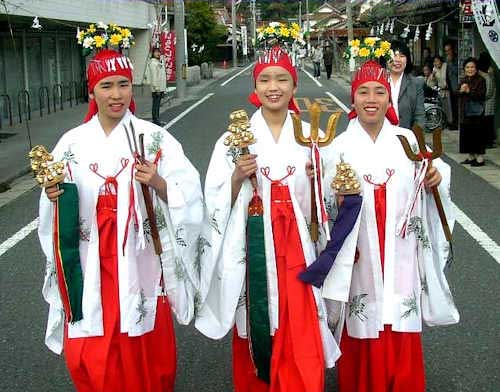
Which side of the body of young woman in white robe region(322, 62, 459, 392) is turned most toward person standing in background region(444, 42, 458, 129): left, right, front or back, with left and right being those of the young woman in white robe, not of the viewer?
back

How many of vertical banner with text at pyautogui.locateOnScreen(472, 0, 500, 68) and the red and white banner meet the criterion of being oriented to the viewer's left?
0

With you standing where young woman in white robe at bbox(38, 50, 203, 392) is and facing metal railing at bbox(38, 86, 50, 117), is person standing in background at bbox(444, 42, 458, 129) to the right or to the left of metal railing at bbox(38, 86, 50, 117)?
right

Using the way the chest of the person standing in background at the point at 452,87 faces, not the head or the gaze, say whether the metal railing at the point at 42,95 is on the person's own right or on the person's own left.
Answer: on the person's own right

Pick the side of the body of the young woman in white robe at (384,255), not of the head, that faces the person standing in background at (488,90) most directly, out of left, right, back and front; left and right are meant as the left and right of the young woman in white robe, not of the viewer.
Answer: back

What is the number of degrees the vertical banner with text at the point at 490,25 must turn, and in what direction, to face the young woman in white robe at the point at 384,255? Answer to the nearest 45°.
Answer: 0° — it already faces them

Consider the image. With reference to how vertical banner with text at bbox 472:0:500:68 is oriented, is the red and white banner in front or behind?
behind

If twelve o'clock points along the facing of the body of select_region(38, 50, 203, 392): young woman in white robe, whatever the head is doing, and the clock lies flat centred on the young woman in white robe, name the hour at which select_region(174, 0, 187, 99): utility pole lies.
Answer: The utility pole is roughly at 6 o'clock from the young woman in white robe.
